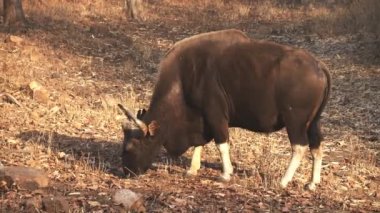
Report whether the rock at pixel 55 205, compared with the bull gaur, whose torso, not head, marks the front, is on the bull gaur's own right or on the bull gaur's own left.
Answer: on the bull gaur's own left

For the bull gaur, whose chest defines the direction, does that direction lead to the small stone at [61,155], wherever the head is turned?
yes

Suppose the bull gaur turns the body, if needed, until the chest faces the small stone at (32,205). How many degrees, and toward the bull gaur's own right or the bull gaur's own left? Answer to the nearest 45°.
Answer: approximately 45° to the bull gaur's own left

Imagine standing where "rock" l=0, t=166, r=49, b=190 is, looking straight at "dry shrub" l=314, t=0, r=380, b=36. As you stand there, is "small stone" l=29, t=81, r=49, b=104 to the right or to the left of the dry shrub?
left

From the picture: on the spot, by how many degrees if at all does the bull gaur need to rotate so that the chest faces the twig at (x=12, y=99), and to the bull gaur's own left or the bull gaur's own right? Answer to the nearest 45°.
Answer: approximately 45° to the bull gaur's own right

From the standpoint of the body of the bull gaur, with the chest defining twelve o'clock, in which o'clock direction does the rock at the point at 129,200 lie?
The rock is roughly at 10 o'clock from the bull gaur.

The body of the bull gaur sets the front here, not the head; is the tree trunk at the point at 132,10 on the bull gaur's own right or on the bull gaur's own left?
on the bull gaur's own right

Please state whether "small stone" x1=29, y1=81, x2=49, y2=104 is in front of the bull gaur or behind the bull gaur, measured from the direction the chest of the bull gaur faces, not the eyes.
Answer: in front

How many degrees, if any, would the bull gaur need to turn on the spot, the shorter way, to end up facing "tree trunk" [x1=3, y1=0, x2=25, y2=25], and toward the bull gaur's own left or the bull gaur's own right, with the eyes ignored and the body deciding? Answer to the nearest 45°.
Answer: approximately 45° to the bull gaur's own right

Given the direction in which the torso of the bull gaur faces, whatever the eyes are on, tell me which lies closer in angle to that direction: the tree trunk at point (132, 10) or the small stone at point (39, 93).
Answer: the small stone

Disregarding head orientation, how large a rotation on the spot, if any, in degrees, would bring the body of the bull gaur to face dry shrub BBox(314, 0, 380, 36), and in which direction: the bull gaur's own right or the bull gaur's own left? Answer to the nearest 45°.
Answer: approximately 90° to the bull gaur's own right

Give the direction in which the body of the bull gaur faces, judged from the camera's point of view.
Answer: to the viewer's left

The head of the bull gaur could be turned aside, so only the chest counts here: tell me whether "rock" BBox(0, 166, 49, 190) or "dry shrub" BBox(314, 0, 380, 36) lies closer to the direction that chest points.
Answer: the rock

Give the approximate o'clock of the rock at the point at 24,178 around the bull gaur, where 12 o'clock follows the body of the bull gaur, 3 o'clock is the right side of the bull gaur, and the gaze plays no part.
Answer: The rock is roughly at 11 o'clock from the bull gaur.
